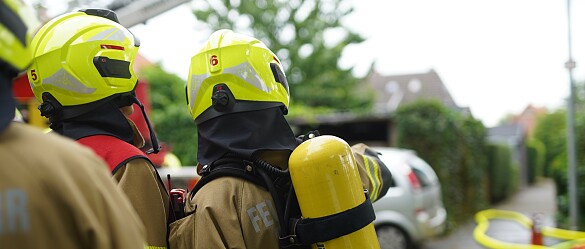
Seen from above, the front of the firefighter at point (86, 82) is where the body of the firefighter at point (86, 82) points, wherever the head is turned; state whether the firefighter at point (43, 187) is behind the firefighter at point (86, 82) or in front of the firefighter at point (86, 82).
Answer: behind

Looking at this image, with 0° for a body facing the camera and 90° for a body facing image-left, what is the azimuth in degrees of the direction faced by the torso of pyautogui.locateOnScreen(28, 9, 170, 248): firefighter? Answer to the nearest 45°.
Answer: approximately 225°

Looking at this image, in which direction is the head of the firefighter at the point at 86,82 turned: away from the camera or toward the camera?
away from the camera

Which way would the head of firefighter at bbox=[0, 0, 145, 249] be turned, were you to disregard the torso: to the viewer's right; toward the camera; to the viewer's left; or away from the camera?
away from the camera

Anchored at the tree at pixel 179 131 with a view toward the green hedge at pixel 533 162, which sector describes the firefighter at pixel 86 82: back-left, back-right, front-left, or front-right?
back-right

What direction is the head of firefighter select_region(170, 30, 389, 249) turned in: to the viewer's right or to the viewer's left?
to the viewer's right

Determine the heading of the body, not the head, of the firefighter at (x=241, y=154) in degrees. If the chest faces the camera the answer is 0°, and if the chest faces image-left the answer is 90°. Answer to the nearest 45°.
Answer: approximately 135°

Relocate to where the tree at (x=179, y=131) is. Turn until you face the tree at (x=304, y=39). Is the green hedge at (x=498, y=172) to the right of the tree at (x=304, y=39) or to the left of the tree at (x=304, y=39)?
right

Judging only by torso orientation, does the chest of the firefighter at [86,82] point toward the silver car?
yes

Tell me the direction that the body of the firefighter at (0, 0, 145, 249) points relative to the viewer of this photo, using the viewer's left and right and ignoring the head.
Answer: facing away from the viewer
